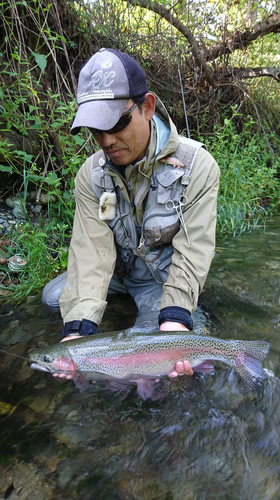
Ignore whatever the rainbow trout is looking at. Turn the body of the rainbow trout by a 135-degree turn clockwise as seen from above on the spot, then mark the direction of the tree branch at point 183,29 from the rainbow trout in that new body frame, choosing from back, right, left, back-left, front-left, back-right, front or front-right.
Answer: front-left

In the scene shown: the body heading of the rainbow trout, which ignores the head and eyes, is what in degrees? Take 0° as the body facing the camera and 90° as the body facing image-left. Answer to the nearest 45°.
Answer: approximately 90°

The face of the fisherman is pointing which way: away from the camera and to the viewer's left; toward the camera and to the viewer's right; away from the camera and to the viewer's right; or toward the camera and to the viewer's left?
toward the camera and to the viewer's left
